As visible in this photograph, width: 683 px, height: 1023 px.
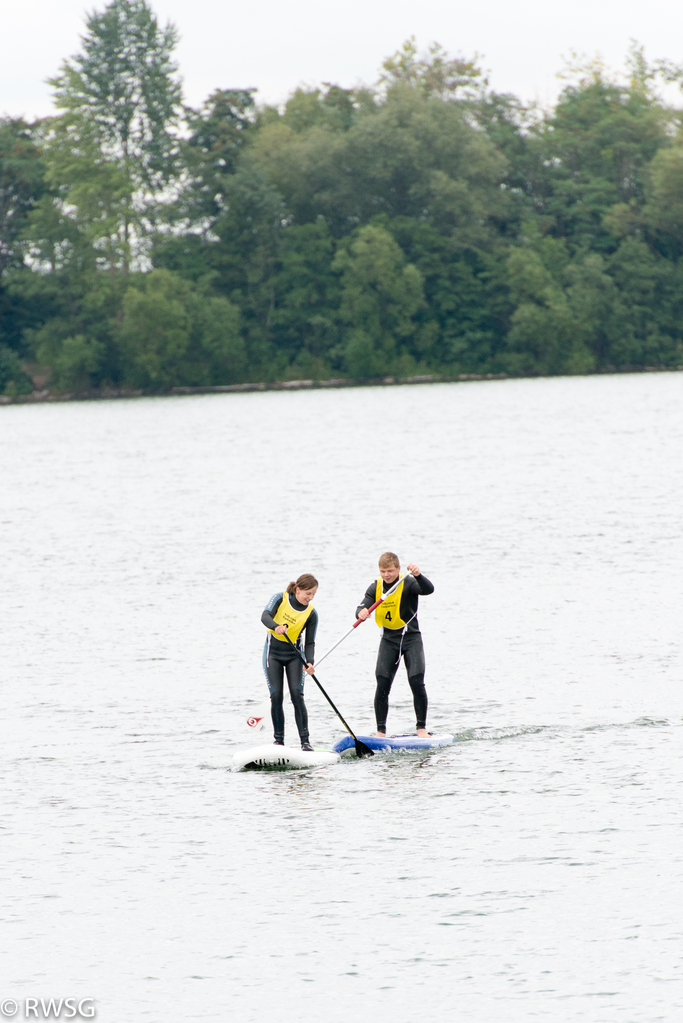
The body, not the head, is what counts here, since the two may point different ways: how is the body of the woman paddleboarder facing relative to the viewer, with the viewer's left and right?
facing the viewer
